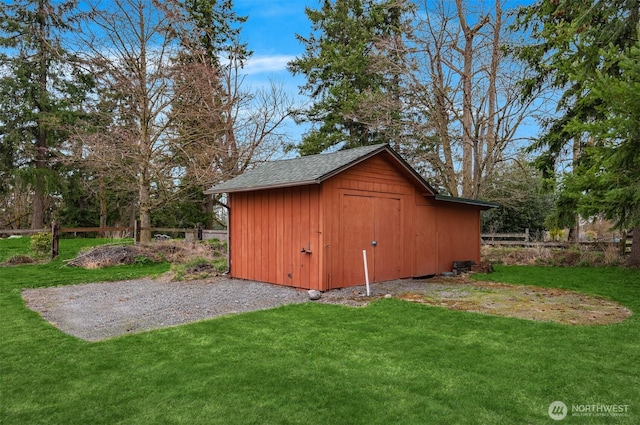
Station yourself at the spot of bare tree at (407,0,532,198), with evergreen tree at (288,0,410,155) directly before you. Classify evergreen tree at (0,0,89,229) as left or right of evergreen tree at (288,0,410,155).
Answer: left

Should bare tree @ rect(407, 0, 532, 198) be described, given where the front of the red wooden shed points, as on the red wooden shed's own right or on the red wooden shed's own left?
on the red wooden shed's own left

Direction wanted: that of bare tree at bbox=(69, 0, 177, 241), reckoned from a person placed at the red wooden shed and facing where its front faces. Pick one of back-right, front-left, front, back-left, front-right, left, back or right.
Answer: back

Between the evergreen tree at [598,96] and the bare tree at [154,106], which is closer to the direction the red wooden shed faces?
the evergreen tree

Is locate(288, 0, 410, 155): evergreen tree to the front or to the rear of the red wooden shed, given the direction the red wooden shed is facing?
to the rear

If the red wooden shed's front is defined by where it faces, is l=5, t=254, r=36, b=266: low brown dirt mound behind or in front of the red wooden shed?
behind

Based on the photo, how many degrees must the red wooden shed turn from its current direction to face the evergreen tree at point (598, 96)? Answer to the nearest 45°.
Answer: approximately 45° to its left

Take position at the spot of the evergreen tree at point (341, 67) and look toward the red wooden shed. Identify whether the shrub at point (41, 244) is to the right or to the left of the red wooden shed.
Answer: right

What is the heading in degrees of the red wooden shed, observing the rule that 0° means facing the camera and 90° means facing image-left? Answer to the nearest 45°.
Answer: approximately 315°

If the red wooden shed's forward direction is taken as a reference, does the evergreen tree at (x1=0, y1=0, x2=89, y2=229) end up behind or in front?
behind
